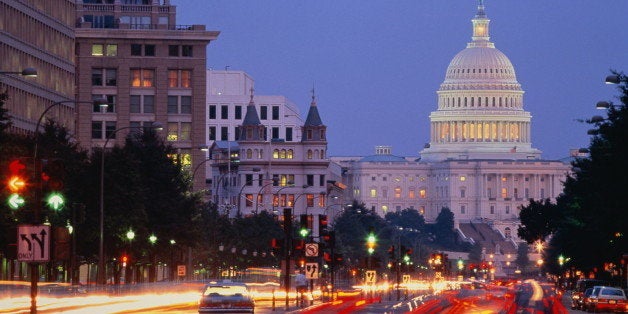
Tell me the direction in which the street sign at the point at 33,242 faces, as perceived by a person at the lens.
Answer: facing the viewer
